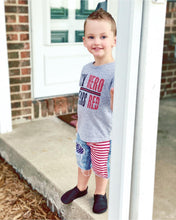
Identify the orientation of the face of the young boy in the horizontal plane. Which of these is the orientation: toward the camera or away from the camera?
toward the camera

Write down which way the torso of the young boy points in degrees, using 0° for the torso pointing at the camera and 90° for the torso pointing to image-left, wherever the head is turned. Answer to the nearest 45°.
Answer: approximately 45°

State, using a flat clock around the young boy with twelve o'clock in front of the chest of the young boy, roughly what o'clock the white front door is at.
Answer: The white front door is roughly at 4 o'clock from the young boy.

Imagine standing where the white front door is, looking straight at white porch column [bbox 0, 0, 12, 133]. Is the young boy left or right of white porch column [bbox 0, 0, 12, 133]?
left
